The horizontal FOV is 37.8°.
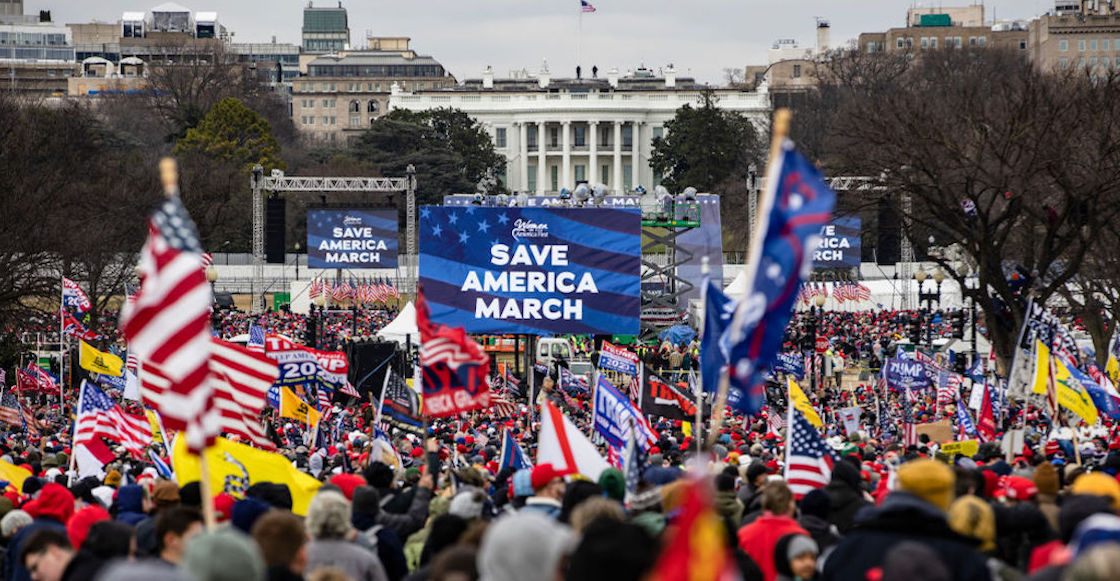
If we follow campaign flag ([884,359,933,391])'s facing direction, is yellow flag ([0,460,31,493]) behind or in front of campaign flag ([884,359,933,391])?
in front

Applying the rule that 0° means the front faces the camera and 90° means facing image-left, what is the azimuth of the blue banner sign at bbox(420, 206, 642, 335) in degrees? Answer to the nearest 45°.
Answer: approximately 0°

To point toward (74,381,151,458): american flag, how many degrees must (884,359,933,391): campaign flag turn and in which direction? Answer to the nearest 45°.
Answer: approximately 45° to its right

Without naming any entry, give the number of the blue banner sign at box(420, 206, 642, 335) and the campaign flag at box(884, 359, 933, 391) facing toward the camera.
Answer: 2

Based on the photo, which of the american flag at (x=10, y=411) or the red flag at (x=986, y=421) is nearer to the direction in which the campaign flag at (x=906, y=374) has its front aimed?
the red flag

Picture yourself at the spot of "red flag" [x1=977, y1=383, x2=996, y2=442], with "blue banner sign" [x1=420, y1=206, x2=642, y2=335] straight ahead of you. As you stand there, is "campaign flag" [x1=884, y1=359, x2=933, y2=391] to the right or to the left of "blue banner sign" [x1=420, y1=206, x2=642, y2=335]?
right

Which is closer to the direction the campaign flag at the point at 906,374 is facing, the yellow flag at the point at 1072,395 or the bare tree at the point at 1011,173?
the yellow flag

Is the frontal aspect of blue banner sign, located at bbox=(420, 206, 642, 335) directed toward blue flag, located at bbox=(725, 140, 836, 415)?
yes
